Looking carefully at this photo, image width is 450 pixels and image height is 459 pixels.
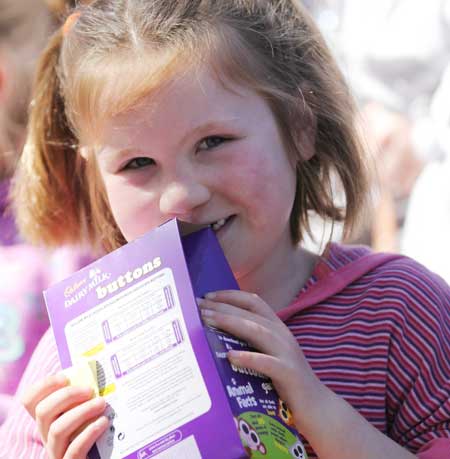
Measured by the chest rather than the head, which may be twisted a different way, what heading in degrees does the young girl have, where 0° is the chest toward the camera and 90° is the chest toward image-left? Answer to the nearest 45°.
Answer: approximately 45°
